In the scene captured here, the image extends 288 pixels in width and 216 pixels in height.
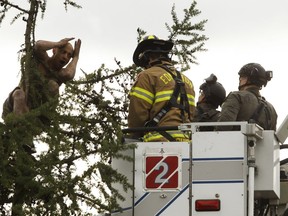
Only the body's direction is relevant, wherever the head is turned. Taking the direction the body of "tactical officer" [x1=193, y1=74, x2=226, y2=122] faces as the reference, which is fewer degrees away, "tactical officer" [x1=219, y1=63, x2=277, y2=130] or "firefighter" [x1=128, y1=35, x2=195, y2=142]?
the firefighter

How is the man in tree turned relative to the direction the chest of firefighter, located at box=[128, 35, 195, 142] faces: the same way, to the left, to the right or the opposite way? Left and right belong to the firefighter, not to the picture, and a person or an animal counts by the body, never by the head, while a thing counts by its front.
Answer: the opposite way

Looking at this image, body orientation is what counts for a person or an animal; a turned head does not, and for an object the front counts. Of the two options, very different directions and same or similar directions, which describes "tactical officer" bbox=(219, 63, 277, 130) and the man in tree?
very different directions

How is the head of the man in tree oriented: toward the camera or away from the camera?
toward the camera

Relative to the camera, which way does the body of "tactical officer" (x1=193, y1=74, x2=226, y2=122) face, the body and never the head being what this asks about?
to the viewer's left

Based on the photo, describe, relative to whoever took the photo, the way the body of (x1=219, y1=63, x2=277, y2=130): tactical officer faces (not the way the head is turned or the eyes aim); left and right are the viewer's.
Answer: facing away from the viewer and to the left of the viewer

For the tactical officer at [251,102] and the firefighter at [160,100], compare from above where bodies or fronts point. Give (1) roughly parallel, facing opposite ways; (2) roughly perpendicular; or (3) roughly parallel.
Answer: roughly parallel

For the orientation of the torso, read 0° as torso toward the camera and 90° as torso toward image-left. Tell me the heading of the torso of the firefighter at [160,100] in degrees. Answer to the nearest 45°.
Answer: approximately 135°
